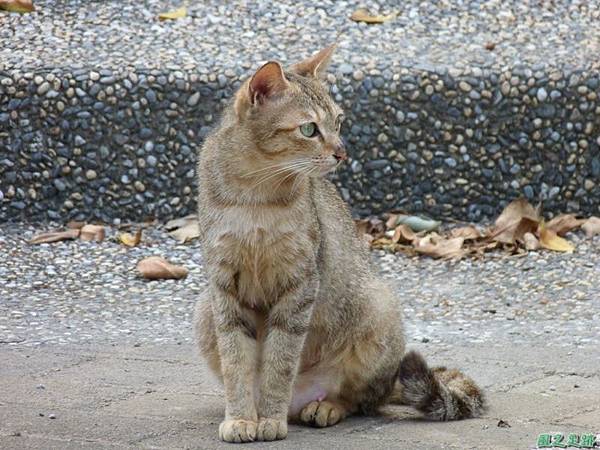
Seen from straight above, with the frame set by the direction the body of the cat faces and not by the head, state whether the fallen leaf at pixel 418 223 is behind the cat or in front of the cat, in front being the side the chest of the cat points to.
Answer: behind

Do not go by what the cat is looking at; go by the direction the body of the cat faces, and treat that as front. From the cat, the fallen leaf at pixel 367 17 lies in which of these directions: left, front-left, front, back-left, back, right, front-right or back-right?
back-right

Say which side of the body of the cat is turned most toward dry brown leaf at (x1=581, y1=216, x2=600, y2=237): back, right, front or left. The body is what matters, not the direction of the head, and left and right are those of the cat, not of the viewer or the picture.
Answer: back

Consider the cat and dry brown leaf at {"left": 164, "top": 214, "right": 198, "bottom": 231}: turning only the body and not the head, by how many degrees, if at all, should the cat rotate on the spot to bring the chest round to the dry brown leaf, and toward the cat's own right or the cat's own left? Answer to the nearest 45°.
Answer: approximately 135° to the cat's own right

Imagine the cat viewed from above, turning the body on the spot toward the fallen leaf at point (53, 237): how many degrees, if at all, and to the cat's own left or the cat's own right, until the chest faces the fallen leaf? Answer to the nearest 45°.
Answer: approximately 90° to the cat's own right

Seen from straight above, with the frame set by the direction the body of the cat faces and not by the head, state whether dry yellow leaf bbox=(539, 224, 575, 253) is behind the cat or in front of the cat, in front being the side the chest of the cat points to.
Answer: behind

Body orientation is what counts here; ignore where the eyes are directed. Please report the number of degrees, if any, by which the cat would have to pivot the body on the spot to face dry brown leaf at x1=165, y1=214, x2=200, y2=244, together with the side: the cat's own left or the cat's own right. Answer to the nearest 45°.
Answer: approximately 135° to the cat's own right

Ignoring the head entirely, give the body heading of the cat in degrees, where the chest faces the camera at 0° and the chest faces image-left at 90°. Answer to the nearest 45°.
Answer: approximately 45°

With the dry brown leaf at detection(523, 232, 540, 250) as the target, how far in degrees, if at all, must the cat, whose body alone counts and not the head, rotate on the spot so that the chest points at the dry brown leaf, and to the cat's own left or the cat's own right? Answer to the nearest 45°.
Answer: approximately 180°
